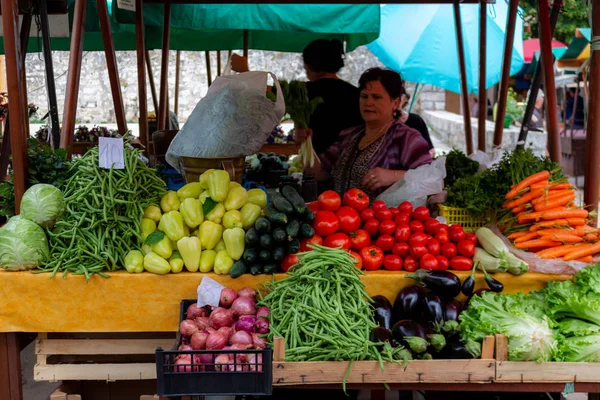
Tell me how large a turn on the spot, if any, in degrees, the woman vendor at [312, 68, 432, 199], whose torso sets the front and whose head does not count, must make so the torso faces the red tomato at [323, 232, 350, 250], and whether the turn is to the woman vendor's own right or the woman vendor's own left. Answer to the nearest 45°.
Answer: approximately 45° to the woman vendor's own left

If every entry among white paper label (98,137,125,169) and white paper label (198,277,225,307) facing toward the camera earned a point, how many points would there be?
2

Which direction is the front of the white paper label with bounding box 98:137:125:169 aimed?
toward the camera

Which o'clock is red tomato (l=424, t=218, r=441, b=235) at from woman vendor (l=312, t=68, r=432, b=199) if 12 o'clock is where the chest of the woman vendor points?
The red tomato is roughly at 10 o'clock from the woman vendor.

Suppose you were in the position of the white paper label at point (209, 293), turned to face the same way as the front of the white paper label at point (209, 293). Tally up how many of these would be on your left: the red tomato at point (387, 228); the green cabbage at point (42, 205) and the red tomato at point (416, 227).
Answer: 2

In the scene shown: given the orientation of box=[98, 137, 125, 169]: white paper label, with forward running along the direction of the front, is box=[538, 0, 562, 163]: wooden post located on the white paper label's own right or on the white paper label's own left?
on the white paper label's own left

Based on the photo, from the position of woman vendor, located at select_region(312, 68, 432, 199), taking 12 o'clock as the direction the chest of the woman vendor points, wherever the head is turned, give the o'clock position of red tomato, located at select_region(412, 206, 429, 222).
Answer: The red tomato is roughly at 10 o'clock from the woman vendor.

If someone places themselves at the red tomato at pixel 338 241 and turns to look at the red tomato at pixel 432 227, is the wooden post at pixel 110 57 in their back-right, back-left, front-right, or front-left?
back-left

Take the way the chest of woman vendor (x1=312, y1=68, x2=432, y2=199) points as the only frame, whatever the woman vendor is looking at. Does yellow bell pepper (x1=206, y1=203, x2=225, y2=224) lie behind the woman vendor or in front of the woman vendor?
in front

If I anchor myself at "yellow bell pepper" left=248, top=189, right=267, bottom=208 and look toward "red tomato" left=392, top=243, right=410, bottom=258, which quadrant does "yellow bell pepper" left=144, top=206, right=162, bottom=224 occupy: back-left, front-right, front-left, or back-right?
back-right

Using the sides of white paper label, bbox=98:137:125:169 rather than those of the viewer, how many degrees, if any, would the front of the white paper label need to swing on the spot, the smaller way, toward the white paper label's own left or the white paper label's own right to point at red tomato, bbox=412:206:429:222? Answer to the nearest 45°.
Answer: approximately 90° to the white paper label's own left

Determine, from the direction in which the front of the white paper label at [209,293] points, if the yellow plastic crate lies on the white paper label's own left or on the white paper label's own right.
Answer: on the white paper label's own left

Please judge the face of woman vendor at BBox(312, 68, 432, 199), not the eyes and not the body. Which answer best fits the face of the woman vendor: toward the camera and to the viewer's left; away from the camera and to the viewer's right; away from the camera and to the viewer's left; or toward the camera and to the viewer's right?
toward the camera and to the viewer's left

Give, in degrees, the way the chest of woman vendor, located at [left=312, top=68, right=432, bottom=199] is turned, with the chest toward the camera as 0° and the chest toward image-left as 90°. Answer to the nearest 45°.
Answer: approximately 45°
